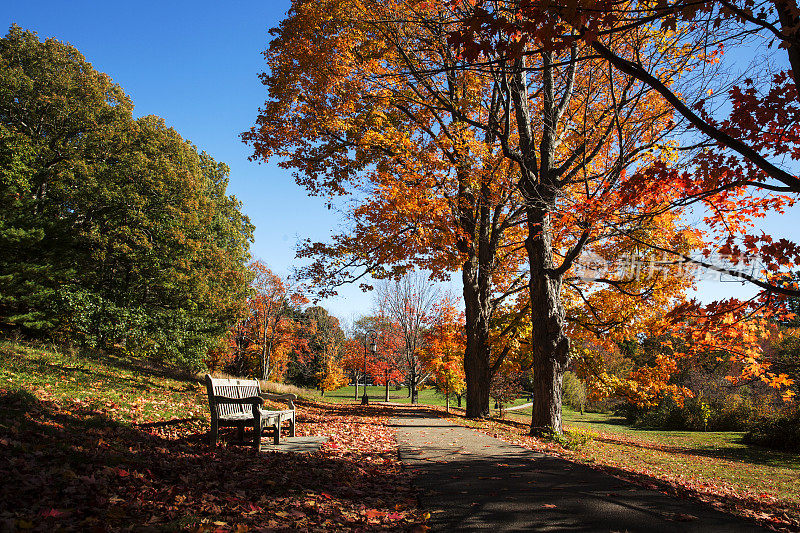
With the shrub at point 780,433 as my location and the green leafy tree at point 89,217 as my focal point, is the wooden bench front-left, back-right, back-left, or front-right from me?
front-left

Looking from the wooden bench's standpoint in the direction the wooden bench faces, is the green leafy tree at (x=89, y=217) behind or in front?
behind

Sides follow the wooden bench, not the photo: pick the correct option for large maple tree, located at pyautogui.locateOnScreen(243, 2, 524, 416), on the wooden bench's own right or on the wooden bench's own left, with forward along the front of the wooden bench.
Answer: on the wooden bench's own left

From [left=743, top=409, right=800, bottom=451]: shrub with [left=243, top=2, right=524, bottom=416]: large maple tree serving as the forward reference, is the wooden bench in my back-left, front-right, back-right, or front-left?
front-left

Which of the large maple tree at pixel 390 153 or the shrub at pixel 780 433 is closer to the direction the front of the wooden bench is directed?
the shrub

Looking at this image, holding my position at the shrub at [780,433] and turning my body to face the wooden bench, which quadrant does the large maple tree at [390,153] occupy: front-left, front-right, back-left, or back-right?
front-right

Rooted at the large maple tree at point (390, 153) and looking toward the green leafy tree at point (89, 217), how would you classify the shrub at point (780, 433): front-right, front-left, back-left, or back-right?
back-right

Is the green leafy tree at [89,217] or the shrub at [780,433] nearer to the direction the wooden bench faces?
the shrub

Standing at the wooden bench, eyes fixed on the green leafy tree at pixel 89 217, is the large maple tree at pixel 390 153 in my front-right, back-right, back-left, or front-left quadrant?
front-right

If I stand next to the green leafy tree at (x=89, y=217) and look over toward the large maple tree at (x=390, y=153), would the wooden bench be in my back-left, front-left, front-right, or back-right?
front-right

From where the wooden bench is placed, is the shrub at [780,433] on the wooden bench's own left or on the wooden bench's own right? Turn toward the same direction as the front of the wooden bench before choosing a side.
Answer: on the wooden bench's own left

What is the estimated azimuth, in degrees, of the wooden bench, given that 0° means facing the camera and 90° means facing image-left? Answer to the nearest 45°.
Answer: approximately 315°
